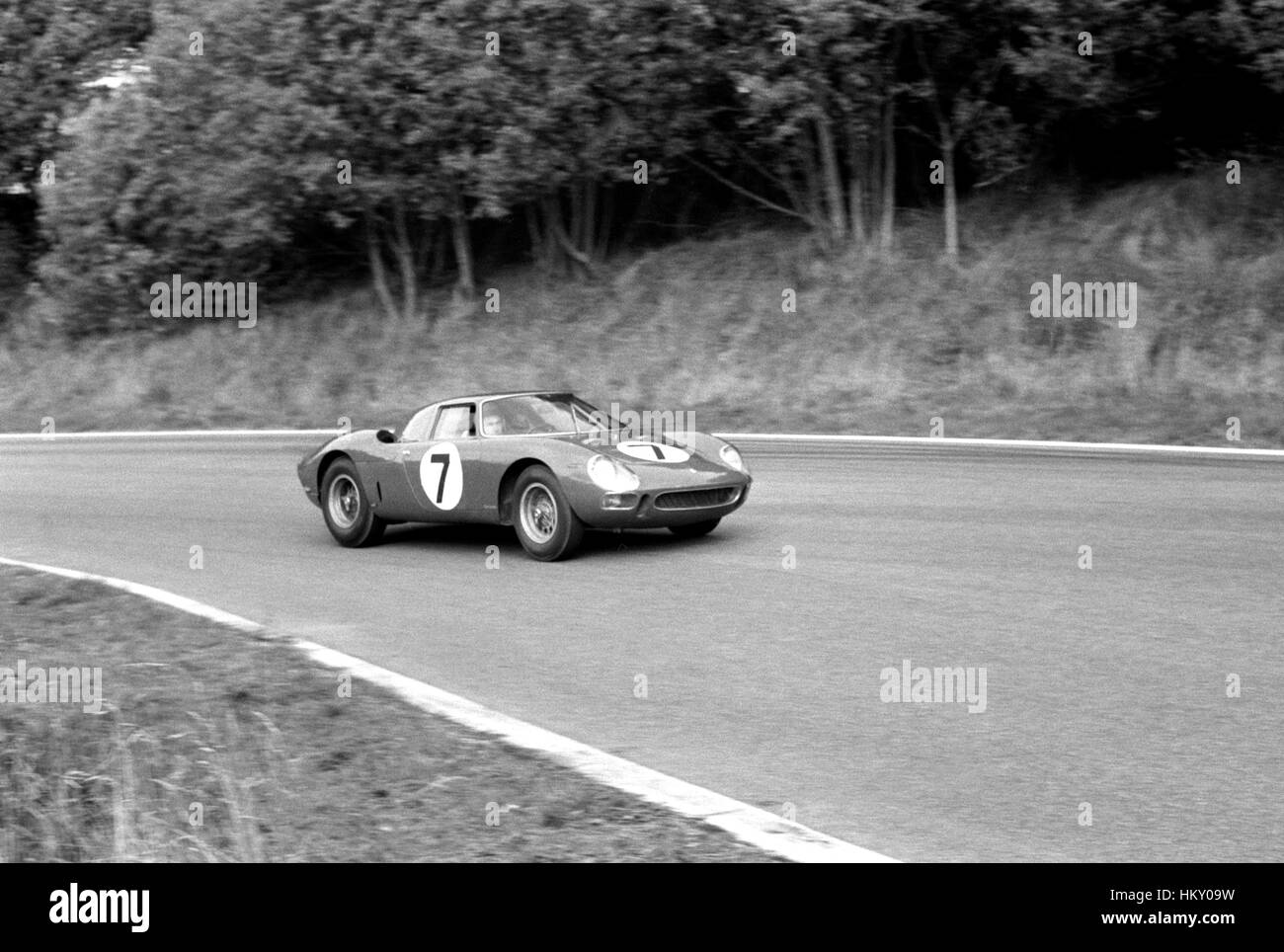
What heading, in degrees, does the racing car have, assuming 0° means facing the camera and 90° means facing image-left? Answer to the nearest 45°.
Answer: approximately 315°
